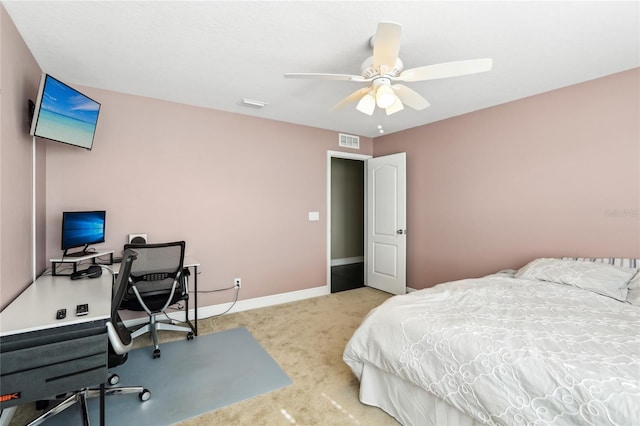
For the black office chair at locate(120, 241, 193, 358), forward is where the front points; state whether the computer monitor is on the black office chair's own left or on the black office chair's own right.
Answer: on the black office chair's own left

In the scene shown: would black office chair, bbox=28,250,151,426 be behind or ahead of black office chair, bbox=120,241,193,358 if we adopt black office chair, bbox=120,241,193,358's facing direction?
behind

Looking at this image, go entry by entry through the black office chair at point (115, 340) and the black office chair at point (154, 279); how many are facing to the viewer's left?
1

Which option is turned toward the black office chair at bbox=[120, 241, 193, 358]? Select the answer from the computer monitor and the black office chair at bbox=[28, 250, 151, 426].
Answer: the computer monitor

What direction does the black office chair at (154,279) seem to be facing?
away from the camera

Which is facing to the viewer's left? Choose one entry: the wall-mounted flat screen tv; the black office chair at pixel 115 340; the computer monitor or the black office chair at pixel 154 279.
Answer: the black office chair at pixel 115 340

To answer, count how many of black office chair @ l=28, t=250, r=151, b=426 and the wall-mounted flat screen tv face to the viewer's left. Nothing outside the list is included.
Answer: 1
